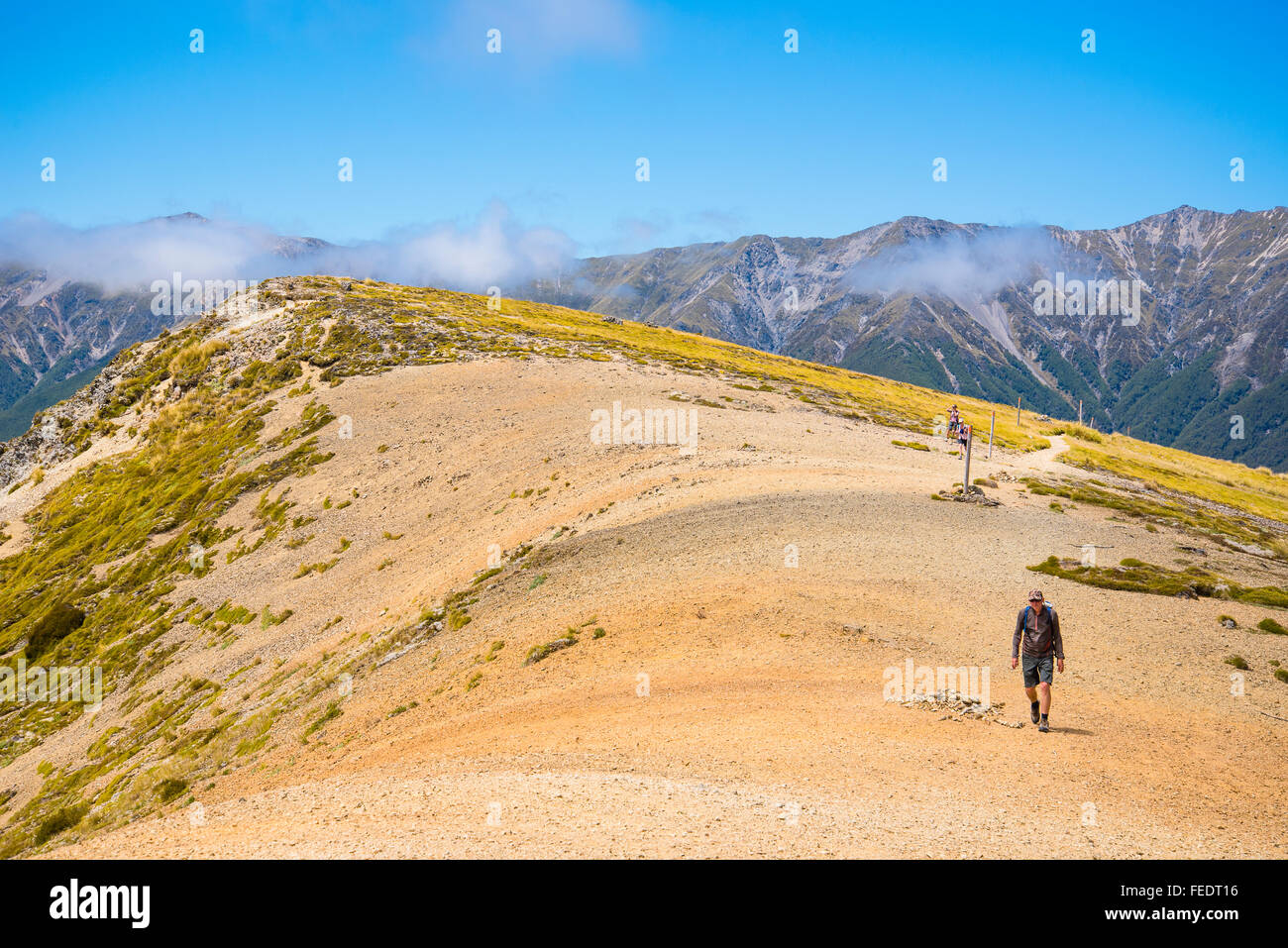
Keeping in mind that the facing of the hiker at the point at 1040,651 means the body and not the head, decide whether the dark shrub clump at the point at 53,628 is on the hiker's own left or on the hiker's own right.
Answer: on the hiker's own right

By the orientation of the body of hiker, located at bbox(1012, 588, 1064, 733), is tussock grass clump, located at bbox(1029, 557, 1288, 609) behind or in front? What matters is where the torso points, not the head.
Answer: behind

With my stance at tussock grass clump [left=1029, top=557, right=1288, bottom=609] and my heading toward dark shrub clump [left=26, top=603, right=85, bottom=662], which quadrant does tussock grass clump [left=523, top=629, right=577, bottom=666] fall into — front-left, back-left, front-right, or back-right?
front-left

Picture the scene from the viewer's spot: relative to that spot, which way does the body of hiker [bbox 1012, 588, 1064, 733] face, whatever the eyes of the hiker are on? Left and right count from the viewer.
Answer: facing the viewer

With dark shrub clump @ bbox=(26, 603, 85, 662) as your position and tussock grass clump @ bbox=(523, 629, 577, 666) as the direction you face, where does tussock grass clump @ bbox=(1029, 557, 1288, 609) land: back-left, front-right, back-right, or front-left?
front-left

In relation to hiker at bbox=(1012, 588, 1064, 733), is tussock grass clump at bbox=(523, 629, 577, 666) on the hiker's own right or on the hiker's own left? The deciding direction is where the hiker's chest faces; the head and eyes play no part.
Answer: on the hiker's own right
